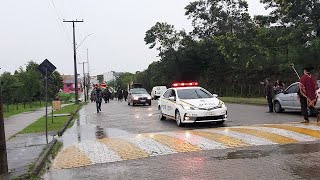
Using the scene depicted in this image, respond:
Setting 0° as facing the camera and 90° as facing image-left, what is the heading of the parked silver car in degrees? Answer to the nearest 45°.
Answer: approximately 90°

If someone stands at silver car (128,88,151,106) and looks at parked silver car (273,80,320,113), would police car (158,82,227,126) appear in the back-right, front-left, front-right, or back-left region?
front-right

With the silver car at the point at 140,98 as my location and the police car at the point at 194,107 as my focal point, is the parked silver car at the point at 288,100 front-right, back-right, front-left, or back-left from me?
front-left

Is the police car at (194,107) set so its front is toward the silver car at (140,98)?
no

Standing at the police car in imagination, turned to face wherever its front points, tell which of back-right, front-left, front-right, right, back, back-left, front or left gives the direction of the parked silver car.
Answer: left

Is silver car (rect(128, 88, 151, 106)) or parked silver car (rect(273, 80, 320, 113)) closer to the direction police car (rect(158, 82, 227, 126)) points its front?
the parked silver car

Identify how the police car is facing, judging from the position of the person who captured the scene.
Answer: facing the viewer and to the right of the viewer
